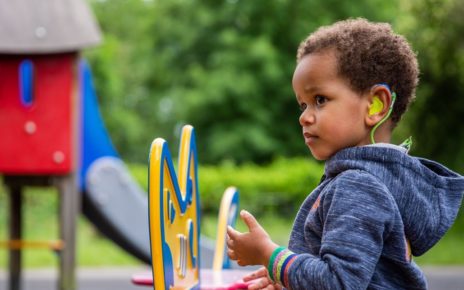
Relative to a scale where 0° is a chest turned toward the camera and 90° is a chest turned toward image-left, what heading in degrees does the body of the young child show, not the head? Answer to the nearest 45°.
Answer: approximately 90°

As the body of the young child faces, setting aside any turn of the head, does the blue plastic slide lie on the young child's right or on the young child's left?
on the young child's right

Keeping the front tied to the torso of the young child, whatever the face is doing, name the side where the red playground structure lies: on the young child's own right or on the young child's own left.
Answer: on the young child's own right
